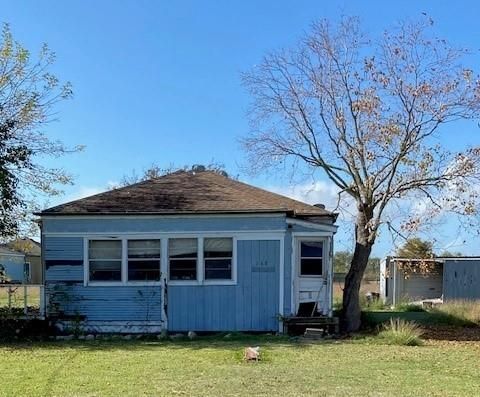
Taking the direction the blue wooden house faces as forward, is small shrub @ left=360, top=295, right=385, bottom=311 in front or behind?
behind

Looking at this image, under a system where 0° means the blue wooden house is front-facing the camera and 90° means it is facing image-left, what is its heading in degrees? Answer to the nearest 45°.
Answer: approximately 0°

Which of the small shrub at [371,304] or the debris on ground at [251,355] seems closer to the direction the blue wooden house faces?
the debris on ground

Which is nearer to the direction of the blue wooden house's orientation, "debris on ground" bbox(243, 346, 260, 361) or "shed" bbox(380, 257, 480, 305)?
the debris on ground

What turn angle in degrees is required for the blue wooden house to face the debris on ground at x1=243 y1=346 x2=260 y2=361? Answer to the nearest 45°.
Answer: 0° — it already faces it
